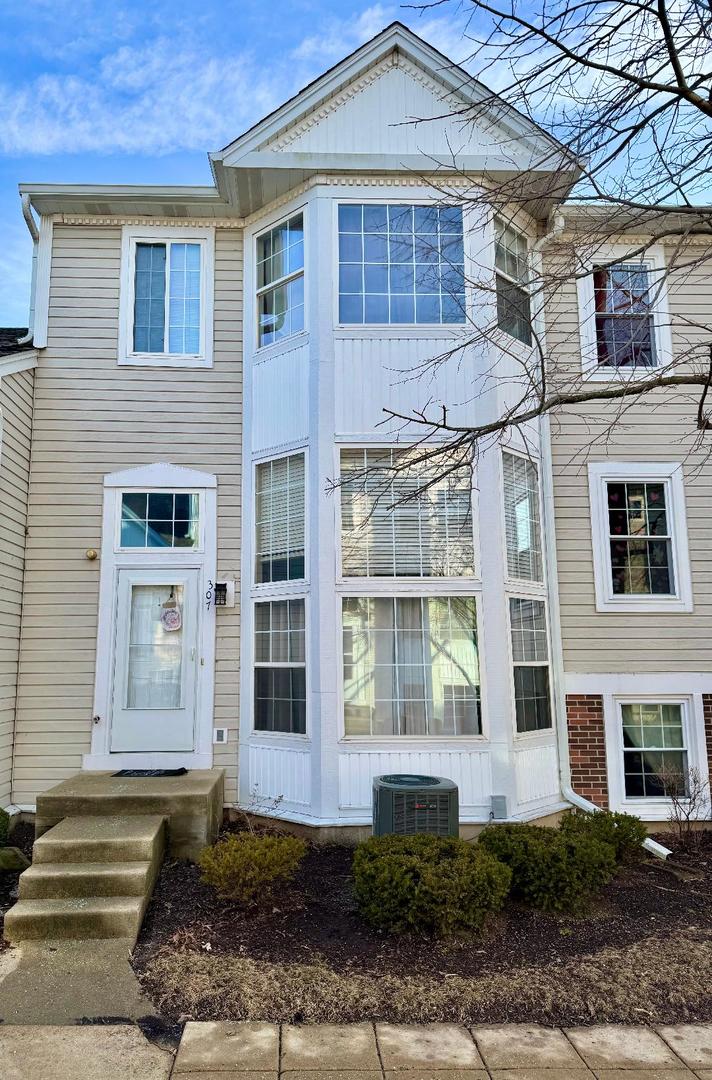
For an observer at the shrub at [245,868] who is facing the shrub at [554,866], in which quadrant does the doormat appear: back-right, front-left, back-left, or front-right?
back-left

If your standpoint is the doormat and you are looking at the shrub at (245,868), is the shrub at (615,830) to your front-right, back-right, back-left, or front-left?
front-left

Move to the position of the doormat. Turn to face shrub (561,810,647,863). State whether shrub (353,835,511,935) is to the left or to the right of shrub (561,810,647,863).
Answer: right

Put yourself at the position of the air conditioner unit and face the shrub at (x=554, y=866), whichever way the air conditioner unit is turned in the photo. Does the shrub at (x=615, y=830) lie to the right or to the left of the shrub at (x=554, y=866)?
left

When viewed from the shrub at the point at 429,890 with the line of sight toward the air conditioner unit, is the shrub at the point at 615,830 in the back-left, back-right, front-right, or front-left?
front-right

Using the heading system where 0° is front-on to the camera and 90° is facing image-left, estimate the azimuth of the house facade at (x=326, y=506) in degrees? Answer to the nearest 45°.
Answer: approximately 0°
